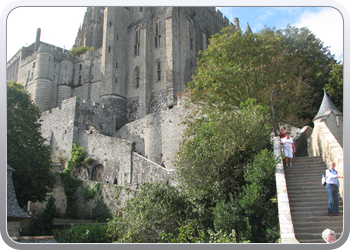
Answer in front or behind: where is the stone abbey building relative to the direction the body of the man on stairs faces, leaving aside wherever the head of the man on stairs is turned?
behind

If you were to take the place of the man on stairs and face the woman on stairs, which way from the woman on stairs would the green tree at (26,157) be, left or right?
left

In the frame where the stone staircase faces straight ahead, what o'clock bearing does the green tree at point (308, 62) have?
The green tree is roughly at 6 o'clock from the stone staircase.

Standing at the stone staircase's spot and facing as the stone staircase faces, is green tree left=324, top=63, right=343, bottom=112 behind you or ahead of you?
behind

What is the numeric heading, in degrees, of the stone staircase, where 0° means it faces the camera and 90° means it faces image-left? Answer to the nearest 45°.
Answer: approximately 0°

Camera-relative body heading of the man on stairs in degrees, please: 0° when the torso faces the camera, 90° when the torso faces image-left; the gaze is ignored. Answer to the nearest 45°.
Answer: approximately 0°
